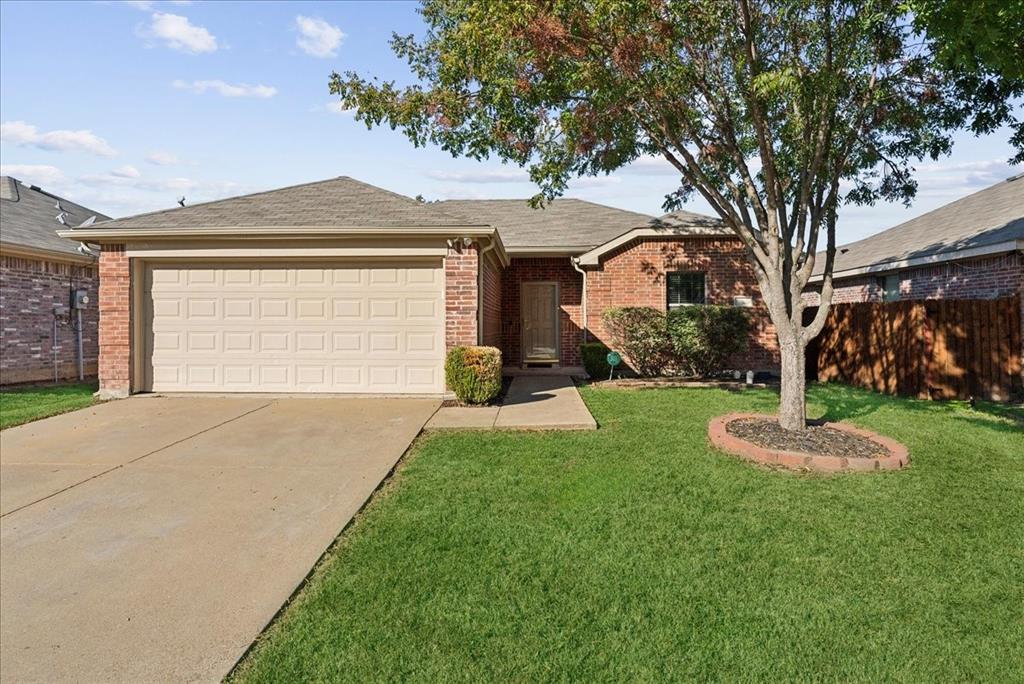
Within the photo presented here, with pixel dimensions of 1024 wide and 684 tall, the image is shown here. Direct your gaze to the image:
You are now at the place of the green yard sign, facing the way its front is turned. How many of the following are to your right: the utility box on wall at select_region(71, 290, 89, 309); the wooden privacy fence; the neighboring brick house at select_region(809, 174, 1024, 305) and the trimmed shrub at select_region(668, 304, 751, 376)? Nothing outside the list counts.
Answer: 1

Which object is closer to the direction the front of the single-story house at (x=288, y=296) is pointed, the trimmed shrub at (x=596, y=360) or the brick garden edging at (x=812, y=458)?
the brick garden edging

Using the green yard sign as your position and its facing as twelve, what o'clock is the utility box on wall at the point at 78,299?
The utility box on wall is roughly at 3 o'clock from the green yard sign.

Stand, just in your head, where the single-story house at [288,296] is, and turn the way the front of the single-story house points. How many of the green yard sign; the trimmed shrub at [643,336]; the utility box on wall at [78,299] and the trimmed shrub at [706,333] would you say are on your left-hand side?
3

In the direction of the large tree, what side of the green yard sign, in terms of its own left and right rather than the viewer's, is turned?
front

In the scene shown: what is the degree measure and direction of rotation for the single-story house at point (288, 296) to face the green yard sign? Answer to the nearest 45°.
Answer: approximately 90° to its left

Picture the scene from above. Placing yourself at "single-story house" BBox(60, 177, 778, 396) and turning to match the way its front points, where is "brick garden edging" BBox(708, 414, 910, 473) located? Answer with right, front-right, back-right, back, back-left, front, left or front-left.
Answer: front-left

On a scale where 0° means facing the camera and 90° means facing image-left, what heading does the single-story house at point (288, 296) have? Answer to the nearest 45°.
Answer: approximately 0°

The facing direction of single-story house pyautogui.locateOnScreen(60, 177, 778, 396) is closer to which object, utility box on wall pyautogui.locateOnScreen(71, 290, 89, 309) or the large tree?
the large tree

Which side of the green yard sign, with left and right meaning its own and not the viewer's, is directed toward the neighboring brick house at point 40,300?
right

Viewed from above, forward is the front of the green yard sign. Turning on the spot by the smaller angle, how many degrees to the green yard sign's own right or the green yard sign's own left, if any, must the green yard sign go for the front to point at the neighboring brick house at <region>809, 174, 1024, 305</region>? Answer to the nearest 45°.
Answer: approximately 90° to the green yard sign's own left

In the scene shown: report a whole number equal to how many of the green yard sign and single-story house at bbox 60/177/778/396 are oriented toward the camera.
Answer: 2

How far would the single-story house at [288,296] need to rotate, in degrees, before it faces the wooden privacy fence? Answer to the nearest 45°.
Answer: approximately 90° to its left
